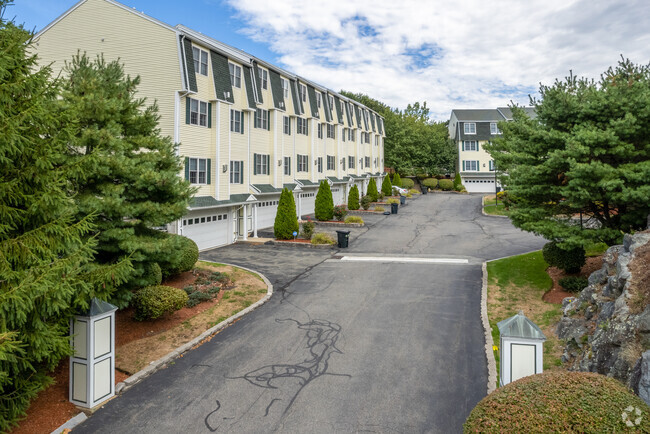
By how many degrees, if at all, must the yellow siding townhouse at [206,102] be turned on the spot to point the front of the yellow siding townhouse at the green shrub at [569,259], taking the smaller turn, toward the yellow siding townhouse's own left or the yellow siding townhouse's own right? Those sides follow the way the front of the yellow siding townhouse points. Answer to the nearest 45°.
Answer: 0° — it already faces it

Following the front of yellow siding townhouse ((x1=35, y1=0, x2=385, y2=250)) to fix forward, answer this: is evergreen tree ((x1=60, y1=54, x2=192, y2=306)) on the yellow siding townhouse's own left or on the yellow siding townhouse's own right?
on the yellow siding townhouse's own right

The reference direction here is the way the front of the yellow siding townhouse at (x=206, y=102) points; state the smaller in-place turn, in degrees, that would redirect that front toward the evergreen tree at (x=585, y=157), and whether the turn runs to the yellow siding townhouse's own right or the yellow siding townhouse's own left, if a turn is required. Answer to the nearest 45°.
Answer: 0° — it already faces it

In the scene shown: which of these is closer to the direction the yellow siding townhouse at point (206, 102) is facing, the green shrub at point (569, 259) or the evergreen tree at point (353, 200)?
the green shrub

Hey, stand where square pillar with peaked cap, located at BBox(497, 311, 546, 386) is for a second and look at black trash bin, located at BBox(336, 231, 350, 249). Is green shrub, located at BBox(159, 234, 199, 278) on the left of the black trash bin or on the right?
left

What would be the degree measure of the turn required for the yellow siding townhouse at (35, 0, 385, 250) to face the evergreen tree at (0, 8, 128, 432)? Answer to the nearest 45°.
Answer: approximately 45° to its right

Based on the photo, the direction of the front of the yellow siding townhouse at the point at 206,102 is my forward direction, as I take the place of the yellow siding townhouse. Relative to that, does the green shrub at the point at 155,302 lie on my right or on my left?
on my right

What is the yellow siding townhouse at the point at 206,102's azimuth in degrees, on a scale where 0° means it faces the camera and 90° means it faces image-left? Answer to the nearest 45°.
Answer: approximately 315°

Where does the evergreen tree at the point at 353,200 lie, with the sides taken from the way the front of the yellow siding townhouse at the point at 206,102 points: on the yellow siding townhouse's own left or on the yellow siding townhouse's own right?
on the yellow siding townhouse's own left
